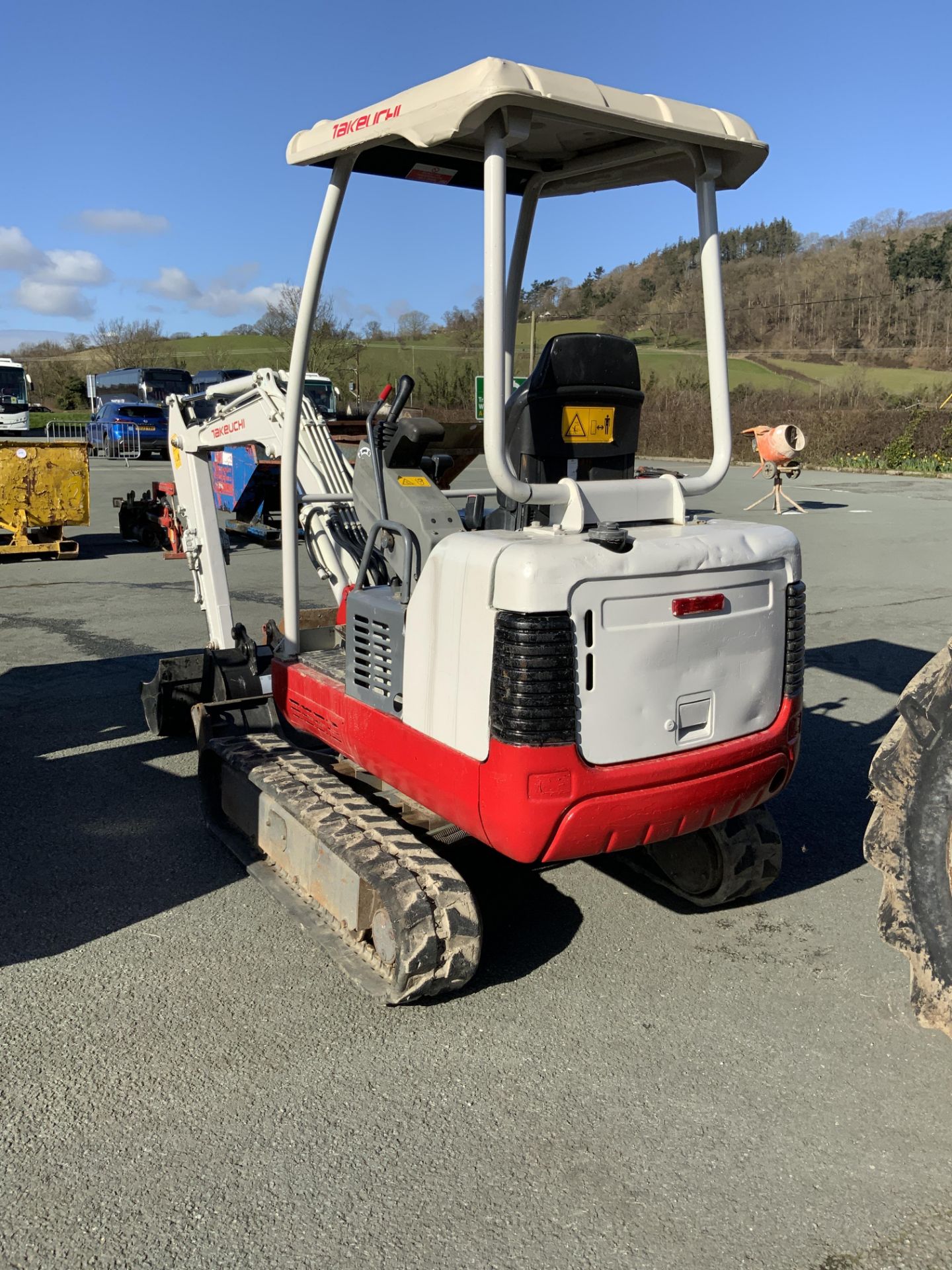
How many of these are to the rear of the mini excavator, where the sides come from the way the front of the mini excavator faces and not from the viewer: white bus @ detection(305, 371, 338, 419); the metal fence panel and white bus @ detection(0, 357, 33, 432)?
0

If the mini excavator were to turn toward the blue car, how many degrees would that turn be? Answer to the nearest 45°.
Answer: approximately 45° to its right

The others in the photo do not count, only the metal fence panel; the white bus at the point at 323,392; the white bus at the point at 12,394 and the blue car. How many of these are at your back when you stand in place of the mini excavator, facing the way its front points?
0

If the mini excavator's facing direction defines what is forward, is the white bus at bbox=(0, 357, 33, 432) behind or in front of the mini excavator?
in front

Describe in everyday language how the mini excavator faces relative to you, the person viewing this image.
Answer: facing away from the viewer and to the left of the viewer
